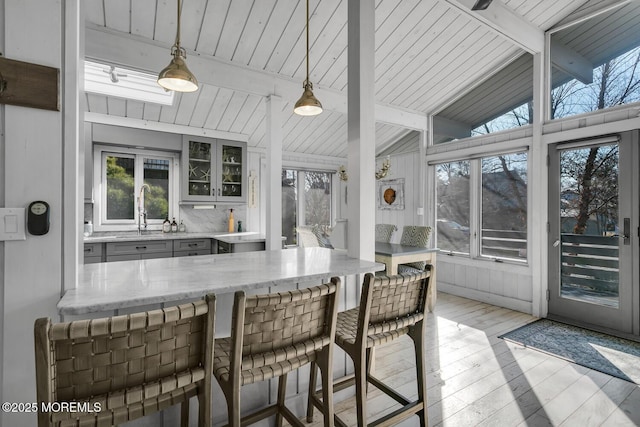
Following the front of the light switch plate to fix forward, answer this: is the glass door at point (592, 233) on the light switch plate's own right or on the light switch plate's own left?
on the light switch plate's own left

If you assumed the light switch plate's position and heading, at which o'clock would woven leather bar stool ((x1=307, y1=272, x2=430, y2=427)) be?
The woven leather bar stool is roughly at 10 o'clock from the light switch plate.

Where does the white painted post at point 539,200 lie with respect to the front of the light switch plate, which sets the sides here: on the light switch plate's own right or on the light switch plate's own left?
on the light switch plate's own left

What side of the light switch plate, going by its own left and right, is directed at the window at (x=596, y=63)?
left

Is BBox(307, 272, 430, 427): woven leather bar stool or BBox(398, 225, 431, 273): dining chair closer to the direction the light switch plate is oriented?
the woven leather bar stool

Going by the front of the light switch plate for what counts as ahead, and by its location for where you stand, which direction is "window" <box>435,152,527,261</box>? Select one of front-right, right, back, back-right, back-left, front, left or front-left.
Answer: left

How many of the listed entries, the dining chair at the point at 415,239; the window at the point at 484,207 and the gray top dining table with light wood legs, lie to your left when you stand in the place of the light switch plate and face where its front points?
3

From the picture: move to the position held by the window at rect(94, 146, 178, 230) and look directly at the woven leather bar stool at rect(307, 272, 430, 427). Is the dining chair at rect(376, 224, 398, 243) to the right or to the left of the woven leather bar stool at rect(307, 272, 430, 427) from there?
left

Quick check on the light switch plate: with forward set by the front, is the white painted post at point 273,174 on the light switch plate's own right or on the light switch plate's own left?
on the light switch plate's own left

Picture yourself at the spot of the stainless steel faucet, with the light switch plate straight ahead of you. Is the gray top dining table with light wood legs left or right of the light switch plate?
left

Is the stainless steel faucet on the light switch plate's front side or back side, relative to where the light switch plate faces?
on the back side
